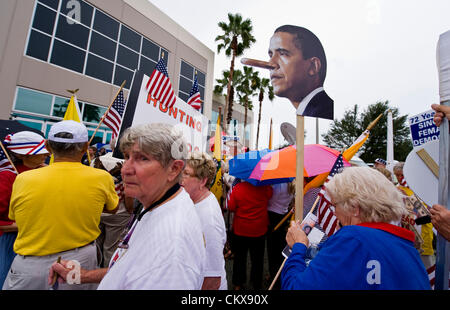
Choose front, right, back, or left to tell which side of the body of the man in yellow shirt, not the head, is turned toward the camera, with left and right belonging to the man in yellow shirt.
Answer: back

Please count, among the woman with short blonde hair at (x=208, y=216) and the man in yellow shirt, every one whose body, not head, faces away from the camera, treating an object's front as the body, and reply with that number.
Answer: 1

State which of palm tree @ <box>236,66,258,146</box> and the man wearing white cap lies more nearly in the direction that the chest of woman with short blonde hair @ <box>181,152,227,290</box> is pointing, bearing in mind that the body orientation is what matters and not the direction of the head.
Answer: the man wearing white cap

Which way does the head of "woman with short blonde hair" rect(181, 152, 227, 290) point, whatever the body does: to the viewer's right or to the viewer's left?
to the viewer's left

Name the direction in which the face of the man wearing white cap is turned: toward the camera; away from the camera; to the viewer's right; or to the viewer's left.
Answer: away from the camera

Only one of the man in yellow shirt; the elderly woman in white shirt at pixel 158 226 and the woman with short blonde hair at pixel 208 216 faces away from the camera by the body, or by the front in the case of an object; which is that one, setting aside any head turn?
the man in yellow shirt

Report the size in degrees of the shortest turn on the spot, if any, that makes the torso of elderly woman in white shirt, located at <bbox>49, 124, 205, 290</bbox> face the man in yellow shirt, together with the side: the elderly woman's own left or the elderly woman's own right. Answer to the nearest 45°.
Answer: approximately 45° to the elderly woman's own right
